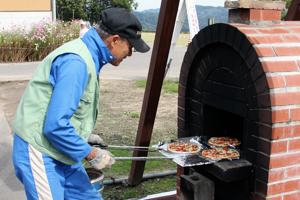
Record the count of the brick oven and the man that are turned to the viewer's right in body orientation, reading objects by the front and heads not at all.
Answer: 1

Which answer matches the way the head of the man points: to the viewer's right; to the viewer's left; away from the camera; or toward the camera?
to the viewer's right

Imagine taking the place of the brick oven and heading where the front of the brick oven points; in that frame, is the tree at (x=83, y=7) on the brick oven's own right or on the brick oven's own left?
on the brick oven's own right

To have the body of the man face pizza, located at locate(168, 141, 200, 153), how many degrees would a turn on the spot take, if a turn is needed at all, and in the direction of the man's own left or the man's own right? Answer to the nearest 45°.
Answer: approximately 45° to the man's own left

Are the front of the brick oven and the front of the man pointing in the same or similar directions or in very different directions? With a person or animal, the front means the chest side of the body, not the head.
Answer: very different directions

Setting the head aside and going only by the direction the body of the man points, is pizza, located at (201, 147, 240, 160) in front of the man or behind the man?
in front

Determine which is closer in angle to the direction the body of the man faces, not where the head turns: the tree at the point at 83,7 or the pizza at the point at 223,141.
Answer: the pizza

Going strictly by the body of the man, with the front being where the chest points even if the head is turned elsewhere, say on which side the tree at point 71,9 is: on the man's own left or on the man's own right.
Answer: on the man's own left

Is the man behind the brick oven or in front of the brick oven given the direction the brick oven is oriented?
in front

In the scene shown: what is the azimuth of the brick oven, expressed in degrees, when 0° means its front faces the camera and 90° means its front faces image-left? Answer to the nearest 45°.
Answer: approximately 45°

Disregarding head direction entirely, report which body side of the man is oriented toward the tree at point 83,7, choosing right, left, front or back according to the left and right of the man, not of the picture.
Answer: left

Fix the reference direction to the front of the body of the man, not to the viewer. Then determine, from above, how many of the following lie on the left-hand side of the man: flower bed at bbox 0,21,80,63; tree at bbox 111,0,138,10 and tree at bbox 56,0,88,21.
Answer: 3

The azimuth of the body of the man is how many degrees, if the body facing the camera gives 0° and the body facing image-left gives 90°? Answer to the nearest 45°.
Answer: approximately 270°

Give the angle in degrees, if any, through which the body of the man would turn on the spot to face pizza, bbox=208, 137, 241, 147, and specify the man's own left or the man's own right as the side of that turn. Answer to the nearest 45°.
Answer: approximately 45° to the man's own left
